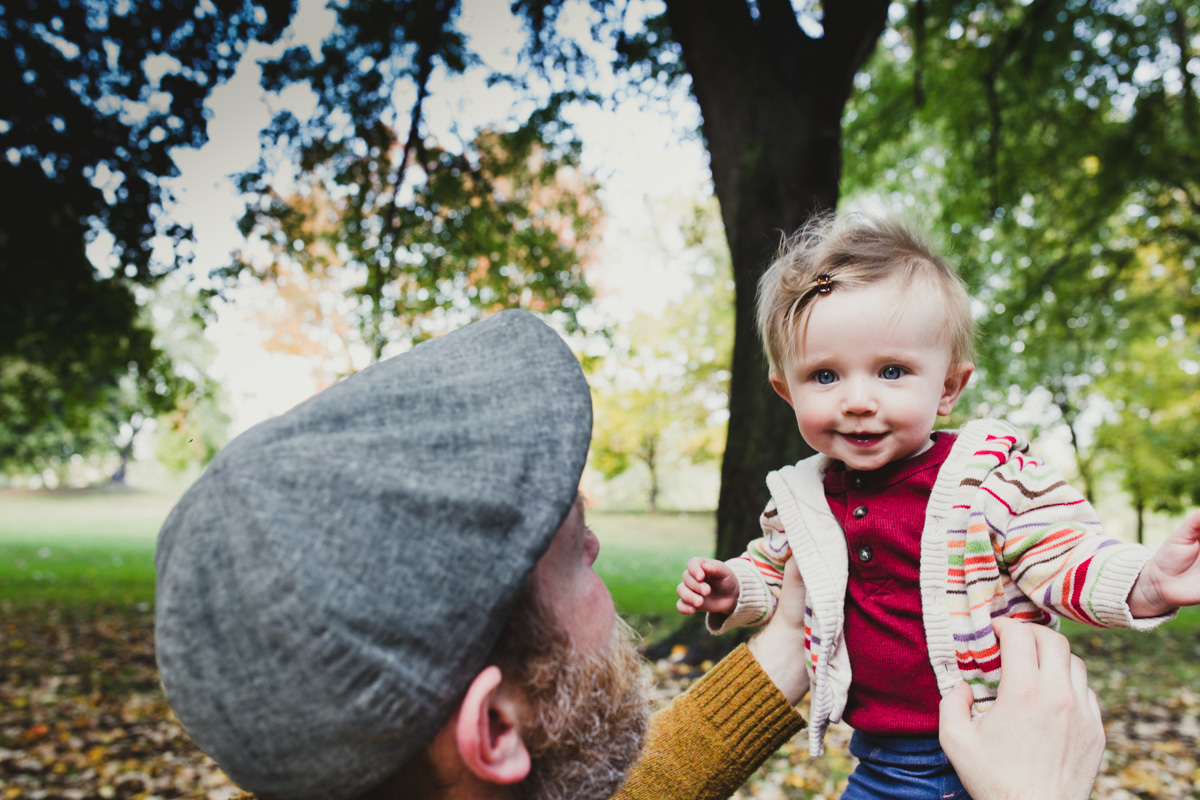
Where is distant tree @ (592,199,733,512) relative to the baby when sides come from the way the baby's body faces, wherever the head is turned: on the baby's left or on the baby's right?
on the baby's right

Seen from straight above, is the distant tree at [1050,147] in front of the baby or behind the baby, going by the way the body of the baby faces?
behind

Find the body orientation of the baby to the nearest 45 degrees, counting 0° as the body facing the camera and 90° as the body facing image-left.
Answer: approximately 45°

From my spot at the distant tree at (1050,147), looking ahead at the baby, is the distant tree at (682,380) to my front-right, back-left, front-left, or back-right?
back-right

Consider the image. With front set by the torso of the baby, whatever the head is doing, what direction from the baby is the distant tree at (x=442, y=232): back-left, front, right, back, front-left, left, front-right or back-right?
right
